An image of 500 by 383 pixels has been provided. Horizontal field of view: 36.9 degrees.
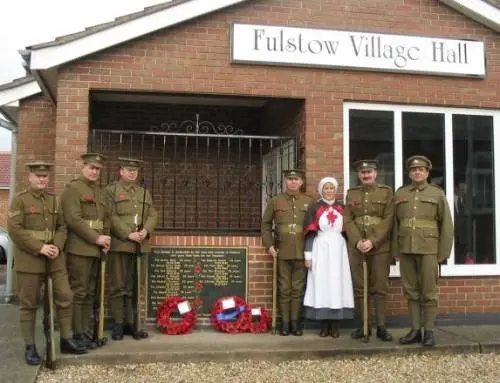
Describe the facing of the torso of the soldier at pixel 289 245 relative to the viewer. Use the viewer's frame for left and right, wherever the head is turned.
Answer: facing the viewer

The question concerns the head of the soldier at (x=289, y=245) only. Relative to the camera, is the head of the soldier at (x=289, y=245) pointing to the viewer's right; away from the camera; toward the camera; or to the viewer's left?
toward the camera

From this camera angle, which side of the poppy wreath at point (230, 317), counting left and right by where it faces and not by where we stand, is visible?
front

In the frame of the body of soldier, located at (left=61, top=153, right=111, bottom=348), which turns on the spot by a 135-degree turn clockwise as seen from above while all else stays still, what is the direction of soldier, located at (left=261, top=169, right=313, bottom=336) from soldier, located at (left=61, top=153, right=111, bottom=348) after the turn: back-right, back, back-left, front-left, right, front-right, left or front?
back

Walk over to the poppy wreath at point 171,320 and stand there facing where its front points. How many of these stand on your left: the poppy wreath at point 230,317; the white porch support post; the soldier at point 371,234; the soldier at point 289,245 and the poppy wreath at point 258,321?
4

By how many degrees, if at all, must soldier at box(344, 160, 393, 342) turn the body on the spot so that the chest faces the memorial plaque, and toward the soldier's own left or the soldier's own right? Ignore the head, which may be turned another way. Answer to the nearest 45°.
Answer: approximately 90° to the soldier's own right

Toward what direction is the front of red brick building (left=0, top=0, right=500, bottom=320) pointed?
toward the camera

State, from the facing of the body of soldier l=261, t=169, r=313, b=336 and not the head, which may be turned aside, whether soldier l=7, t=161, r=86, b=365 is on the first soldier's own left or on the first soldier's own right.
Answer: on the first soldier's own right

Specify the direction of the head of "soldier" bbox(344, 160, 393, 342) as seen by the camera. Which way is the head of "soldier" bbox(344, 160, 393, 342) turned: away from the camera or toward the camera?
toward the camera

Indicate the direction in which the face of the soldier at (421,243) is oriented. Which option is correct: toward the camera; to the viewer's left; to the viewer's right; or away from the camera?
toward the camera

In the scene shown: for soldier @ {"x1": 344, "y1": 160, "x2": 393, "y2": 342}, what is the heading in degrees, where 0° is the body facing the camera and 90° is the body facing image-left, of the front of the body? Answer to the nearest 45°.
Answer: approximately 0°

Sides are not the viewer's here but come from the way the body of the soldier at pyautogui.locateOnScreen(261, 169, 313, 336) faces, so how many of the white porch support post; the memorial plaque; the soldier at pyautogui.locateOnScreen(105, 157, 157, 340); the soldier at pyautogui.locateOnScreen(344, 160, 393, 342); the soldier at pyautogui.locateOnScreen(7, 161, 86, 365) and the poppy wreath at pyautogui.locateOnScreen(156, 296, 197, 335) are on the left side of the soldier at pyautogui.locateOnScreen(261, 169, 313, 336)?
1

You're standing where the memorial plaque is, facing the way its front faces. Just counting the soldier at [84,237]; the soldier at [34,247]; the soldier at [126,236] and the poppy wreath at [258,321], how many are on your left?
1

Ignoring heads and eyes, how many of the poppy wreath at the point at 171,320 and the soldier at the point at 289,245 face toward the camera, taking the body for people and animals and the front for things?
2
